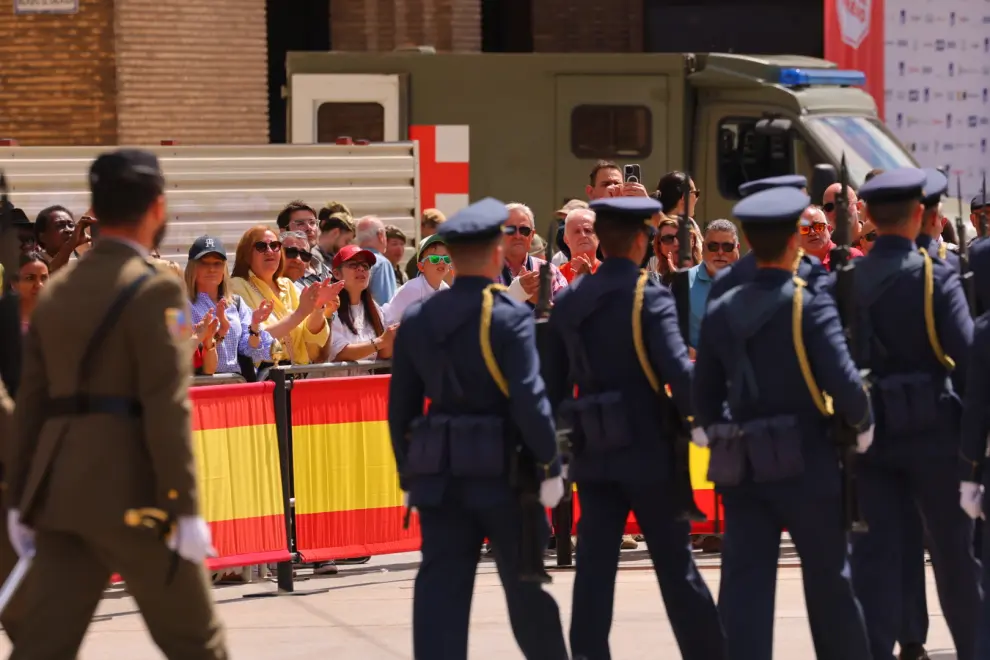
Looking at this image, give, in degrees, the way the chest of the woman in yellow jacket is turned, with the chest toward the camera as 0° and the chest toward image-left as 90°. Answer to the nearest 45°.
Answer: approximately 315°

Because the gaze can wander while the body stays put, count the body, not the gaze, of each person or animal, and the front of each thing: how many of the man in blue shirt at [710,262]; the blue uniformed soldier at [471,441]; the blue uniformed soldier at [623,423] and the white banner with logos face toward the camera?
2

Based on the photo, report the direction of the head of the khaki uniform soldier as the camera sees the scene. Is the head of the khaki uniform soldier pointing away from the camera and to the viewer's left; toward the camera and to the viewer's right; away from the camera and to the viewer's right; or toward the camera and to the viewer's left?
away from the camera and to the viewer's right

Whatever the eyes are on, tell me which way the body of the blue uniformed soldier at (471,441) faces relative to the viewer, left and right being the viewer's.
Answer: facing away from the viewer and to the right of the viewer

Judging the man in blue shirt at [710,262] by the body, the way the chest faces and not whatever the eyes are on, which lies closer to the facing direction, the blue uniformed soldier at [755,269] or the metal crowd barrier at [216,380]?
the blue uniformed soldier

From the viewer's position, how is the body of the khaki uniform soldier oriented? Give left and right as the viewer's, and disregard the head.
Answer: facing away from the viewer and to the right of the viewer

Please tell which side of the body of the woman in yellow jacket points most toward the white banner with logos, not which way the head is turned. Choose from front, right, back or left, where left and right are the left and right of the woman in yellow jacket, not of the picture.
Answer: left

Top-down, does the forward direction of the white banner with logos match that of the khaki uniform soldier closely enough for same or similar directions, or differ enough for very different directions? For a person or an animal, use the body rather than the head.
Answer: very different directions

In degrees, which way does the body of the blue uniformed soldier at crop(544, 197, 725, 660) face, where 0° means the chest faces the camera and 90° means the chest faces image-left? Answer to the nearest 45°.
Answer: approximately 225°
